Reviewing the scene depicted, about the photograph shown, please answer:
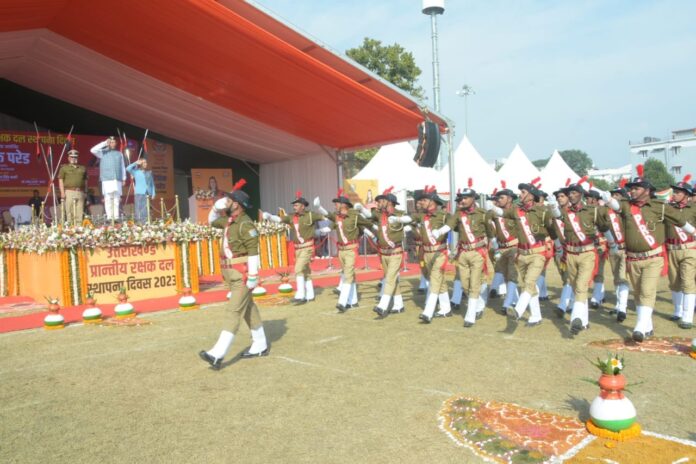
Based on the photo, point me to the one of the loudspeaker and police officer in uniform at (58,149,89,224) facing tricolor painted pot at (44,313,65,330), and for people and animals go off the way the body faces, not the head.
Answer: the police officer in uniform

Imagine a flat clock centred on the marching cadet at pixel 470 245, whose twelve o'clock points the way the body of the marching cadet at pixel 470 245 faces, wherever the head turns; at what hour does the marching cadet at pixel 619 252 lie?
the marching cadet at pixel 619 252 is roughly at 7 o'clock from the marching cadet at pixel 470 245.

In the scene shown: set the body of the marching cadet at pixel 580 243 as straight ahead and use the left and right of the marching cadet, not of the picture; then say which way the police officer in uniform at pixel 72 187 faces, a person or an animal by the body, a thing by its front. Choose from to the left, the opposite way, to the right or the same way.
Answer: to the left

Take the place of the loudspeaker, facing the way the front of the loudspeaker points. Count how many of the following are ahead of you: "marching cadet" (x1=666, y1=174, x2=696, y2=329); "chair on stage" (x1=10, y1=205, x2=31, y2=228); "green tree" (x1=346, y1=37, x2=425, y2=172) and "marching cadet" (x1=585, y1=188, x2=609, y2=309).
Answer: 2

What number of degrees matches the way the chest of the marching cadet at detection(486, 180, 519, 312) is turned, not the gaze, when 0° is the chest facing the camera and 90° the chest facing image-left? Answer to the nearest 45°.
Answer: approximately 45°

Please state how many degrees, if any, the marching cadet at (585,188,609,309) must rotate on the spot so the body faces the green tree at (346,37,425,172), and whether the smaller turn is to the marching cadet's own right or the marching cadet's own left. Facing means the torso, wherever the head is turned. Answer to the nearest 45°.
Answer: approximately 90° to the marching cadet's own right

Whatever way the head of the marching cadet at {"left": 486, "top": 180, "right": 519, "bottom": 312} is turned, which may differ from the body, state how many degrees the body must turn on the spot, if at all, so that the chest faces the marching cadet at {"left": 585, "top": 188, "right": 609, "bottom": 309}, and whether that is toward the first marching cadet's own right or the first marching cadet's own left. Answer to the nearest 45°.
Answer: approximately 135° to the first marching cadet's own left

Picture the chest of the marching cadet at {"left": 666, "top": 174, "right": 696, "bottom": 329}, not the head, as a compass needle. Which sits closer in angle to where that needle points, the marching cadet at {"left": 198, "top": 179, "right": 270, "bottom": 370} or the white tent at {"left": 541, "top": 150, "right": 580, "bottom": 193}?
the marching cadet
